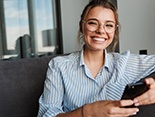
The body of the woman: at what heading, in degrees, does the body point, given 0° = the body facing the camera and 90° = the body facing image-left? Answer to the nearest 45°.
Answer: approximately 0°

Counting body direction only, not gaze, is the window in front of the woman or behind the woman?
behind
